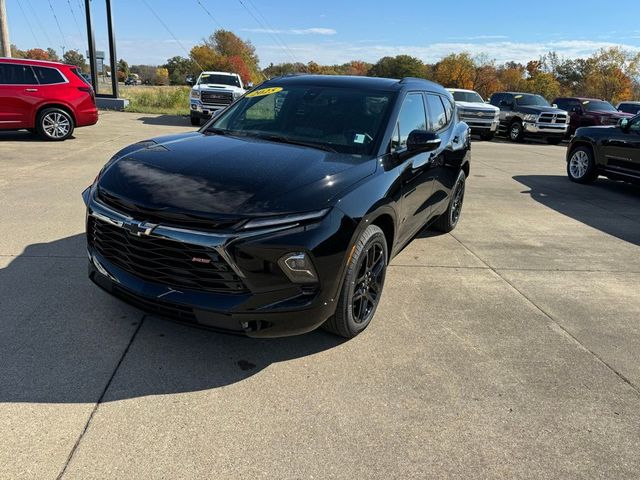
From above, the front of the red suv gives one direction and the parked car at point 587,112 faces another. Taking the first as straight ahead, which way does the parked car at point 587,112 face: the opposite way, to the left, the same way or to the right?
to the left

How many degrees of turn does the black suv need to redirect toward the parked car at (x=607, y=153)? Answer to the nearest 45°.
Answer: approximately 180°

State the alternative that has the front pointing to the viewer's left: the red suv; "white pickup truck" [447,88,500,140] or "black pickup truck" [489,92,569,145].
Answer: the red suv

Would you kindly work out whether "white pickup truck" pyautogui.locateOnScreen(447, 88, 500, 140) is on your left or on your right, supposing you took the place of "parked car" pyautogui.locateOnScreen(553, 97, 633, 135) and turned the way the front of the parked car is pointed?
on your right

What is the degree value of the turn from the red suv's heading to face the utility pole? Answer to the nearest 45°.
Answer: approximately 90° to its right

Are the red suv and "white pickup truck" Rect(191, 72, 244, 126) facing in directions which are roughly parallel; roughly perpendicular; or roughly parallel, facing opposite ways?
roughly perpendicular

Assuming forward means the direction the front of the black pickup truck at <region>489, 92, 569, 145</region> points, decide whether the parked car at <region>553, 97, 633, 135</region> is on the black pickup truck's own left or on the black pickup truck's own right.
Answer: on the black pickup truck's own left

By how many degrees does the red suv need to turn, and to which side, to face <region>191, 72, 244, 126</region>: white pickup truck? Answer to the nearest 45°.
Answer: approximately 135° to its right

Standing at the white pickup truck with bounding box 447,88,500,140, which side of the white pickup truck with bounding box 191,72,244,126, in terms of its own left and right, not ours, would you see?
left

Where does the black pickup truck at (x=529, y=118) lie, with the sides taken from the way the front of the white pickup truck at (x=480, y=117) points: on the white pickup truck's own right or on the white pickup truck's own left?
on the white pickup truck's own left

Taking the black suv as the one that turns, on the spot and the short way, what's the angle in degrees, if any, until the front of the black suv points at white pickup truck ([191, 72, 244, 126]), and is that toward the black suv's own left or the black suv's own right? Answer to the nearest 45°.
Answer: approximately 135° to the black suv's own right

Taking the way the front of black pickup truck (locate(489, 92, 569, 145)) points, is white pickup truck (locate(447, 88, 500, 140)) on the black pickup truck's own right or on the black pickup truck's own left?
on the black pickup truck's own right

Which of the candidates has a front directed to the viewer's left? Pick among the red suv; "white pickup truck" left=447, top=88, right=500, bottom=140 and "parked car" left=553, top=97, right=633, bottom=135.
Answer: the red suv

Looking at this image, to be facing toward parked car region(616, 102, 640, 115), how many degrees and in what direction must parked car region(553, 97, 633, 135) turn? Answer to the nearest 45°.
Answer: approximately 90° to its left

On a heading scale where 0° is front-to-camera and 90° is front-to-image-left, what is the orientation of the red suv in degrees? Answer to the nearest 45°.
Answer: approximately 90°
